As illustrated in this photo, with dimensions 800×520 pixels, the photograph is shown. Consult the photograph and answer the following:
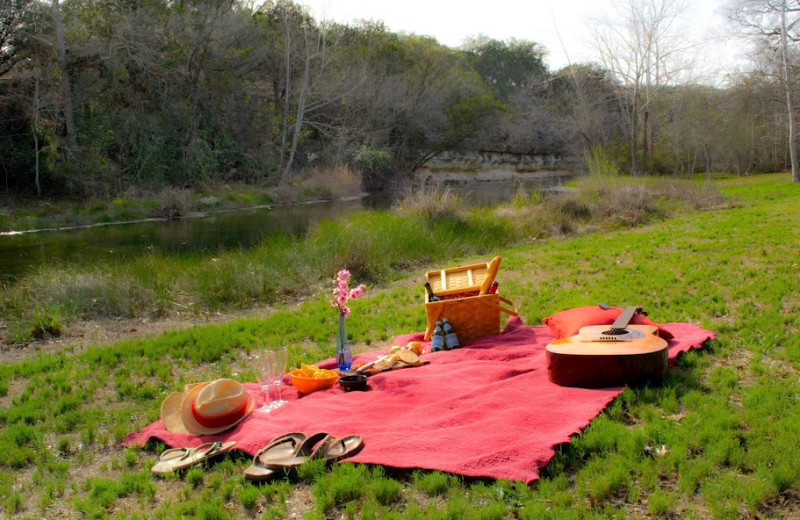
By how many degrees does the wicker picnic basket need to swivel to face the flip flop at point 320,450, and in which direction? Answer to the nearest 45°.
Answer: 0° — it already faces it

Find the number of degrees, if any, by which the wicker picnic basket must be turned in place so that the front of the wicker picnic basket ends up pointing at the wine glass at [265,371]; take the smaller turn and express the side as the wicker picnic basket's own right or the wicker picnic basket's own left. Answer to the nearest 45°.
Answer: approximately 45° to the wicker picnic basket's own right

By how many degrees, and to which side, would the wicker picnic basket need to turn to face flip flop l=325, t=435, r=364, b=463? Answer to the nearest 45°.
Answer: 0° — it already faces it

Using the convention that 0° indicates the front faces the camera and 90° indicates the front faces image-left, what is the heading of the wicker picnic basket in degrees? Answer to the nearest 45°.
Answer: approximately 0°

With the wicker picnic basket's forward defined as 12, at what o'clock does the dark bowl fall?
The dark bowl is roughly at 1 o'clock from the wicker picnic basket.
